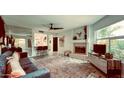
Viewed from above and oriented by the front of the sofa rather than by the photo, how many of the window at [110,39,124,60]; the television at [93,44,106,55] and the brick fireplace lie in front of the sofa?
3

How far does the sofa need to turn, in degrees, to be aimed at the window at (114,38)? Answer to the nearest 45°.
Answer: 0° — it already faces it

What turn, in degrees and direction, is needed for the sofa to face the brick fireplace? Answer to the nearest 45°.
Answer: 0° — it already faces it

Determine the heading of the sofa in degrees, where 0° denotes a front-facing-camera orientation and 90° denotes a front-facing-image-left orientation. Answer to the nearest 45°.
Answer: approximately 270°

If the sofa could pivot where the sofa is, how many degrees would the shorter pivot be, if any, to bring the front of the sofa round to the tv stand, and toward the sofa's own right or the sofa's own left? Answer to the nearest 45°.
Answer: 0° — it already faces it
